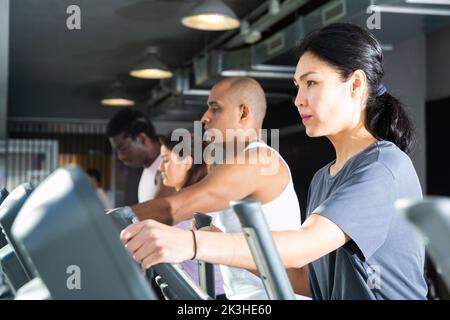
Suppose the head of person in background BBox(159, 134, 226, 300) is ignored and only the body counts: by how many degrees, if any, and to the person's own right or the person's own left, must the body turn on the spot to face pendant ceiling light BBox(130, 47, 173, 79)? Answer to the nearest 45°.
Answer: approximately 90° to the person's own right

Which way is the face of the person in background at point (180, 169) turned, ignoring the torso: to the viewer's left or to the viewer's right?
to the viewer's left

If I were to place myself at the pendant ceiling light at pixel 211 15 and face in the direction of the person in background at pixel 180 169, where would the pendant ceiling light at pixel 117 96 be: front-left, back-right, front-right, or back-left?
back-right

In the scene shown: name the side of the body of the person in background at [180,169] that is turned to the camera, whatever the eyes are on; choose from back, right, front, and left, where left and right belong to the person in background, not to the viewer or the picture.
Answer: left

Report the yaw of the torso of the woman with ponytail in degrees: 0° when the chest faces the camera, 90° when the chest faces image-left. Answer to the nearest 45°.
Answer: approximately 90°

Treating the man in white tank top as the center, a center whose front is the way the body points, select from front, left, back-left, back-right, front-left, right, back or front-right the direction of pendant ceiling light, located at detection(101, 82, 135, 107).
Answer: right

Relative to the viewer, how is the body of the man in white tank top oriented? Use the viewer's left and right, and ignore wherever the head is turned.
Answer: facing to the left of the viewer

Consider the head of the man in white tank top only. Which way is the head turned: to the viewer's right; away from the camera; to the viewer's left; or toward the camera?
to the viewer's left

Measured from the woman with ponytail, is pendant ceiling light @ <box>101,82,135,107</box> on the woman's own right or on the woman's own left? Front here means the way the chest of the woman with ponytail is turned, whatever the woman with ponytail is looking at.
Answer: on the woman's own right

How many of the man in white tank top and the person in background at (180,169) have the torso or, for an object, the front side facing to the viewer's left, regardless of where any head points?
2
